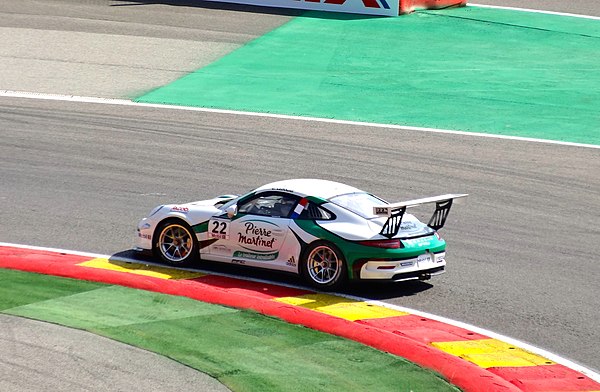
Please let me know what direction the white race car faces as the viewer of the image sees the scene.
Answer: facing away from the viewer and to the left of the viewer

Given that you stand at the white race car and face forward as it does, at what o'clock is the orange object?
The orange object is roughly at 2 o'clock from the white race car.
